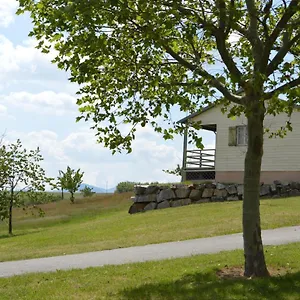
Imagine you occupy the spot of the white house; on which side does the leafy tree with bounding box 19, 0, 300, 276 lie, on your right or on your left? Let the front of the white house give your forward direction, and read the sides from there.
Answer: on your left
